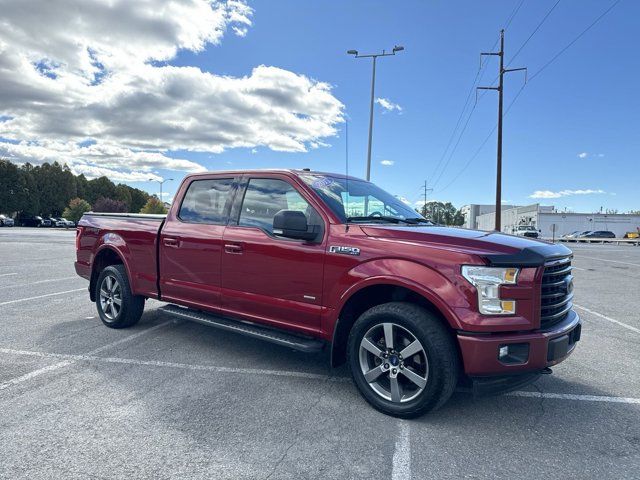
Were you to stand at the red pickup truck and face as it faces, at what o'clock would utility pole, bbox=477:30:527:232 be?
The utility pole is roughly at 8 o'clock from the red pickup truck.

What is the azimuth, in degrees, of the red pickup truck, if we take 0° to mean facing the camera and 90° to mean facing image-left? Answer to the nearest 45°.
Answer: approximately 315°
